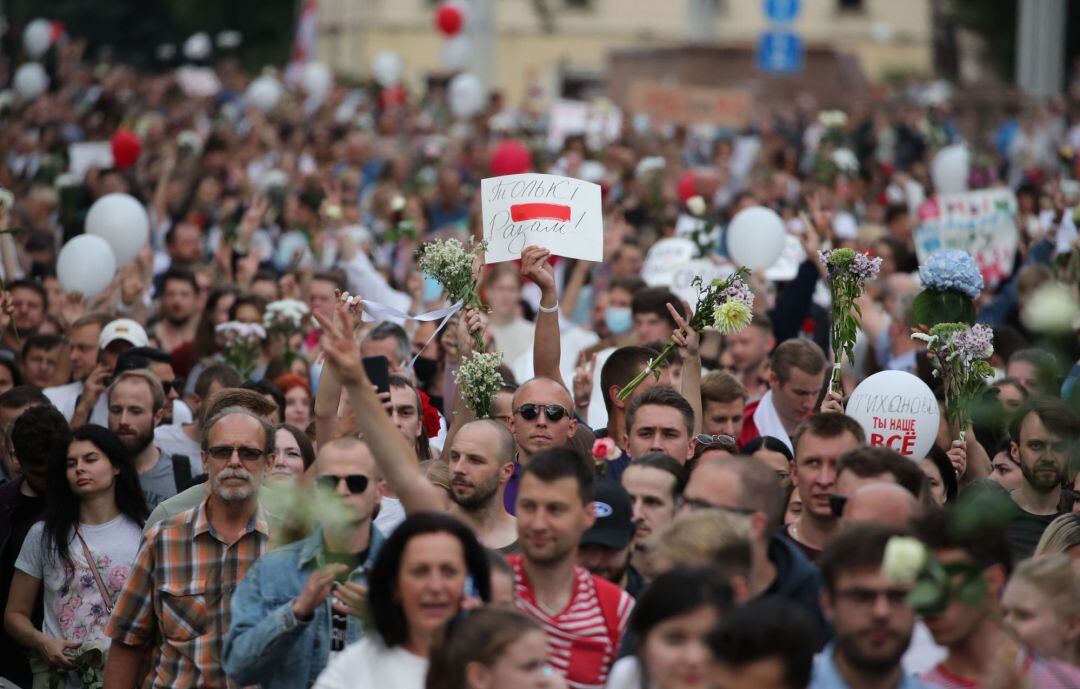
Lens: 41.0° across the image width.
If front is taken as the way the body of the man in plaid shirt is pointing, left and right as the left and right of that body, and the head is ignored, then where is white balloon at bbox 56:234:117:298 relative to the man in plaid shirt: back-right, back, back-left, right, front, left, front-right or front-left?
back

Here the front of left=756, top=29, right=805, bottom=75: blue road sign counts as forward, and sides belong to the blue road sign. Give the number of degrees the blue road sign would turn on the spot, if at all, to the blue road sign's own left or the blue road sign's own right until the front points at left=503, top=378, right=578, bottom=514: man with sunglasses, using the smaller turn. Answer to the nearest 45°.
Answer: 0° — it already faces them

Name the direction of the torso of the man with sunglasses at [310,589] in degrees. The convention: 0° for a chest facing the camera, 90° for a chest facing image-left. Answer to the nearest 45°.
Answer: approximately 315°

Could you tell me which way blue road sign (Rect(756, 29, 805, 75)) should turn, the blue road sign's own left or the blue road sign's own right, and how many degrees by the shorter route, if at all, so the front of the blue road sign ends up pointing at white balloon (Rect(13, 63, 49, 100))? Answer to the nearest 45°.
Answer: approximately 45° to the blue road sign's own right

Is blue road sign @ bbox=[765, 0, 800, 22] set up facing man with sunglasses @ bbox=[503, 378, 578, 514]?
yes

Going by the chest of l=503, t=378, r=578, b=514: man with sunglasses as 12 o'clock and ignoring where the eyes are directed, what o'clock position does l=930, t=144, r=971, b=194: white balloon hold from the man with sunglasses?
The white balloon is roughly at 7 o'clock from the man with sunglasses.

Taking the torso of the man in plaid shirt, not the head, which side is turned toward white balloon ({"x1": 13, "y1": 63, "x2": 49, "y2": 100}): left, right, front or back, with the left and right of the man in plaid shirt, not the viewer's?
back

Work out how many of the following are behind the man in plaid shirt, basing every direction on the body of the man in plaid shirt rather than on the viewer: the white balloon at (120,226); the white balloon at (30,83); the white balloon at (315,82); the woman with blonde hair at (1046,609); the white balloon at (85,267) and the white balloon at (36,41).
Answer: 5

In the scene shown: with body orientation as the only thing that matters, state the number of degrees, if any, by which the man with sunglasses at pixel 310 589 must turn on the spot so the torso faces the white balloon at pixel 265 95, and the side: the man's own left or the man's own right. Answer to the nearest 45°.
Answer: approximately 135° to the man's own left

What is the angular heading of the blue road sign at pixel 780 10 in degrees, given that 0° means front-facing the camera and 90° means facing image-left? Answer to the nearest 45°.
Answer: approximately 0°

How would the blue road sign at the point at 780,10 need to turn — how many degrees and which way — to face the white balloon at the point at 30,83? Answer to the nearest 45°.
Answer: approximately 45° to its right

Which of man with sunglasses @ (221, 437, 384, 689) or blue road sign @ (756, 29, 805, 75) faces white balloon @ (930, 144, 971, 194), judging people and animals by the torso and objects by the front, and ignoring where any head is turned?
the blue road sign

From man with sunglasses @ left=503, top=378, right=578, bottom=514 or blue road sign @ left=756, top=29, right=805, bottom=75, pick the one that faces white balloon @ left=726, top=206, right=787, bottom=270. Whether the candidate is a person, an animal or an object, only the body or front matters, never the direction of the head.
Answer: the blue road sign
